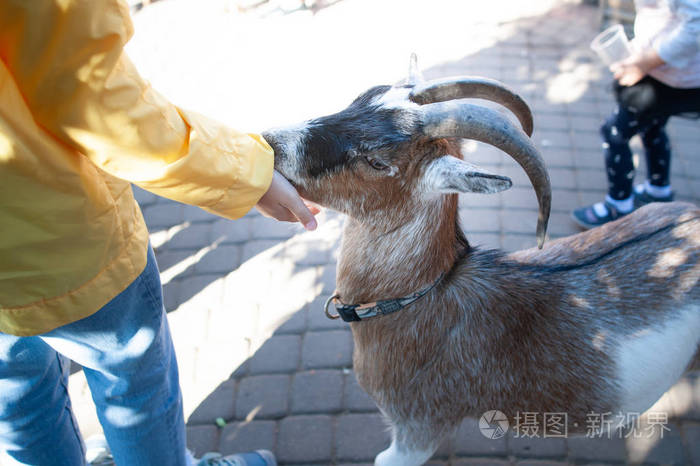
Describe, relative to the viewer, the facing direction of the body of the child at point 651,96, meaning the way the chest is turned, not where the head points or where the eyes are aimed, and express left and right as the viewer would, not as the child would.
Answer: facing to the left of the viewer

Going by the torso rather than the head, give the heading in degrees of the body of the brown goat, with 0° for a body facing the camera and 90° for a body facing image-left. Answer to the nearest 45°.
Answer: approximately 90°

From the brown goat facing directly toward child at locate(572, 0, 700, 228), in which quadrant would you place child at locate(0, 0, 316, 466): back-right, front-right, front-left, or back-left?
back-left

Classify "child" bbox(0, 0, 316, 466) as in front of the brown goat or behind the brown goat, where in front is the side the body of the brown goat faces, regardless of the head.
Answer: in front

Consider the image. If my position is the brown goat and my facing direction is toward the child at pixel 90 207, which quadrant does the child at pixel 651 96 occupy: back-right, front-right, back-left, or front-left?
back-right

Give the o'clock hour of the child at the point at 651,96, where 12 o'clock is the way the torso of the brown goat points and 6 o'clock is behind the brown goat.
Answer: The child is roughly at 4 o'clock from the brown goat.

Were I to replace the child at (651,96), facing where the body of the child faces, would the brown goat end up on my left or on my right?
on my left

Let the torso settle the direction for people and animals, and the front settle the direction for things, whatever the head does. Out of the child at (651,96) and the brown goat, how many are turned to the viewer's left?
2
